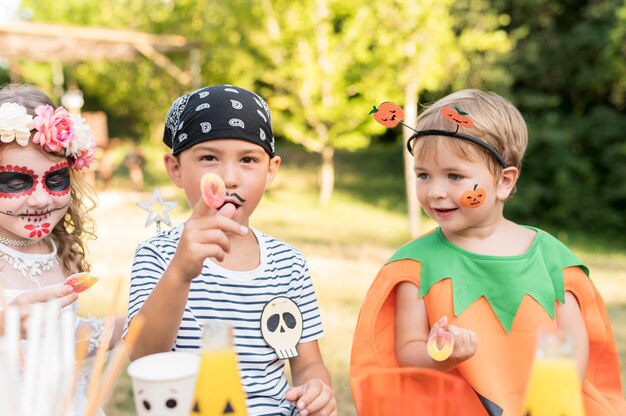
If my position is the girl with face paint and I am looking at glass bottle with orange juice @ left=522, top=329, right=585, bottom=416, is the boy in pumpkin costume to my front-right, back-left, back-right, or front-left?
front-left

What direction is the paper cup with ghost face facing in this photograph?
toward the camera

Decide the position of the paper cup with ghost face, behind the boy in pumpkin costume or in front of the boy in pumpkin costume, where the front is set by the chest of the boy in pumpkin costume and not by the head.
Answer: in front

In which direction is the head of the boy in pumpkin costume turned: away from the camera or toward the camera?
toward the camera

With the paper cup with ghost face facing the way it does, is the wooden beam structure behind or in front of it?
behind

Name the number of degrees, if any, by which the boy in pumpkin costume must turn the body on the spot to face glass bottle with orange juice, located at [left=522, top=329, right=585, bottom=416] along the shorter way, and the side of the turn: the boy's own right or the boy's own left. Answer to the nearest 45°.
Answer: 0° — they already face it

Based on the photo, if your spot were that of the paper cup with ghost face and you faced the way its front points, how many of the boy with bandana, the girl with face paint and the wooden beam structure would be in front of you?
0

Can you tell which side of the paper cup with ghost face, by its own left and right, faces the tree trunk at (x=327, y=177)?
back

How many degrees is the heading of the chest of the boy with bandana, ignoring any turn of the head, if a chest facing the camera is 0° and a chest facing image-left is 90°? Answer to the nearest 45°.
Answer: approximately 0°

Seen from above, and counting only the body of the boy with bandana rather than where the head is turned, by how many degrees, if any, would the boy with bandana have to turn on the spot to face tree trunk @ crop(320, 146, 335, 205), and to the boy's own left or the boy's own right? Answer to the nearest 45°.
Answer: approximately 180°

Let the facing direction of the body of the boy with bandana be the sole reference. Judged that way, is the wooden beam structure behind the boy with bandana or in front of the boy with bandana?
behind

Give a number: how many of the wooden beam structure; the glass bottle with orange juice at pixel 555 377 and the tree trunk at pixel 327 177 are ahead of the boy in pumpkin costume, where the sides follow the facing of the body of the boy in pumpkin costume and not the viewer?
1

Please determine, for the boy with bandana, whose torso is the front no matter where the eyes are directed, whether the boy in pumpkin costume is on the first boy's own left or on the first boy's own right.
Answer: on the first boy's own left

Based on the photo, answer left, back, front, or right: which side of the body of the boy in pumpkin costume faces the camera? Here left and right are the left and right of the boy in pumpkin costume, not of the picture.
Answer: front

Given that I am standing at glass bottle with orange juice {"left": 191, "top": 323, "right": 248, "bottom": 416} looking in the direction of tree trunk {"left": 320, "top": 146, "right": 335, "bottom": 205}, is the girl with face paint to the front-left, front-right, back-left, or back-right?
front-left

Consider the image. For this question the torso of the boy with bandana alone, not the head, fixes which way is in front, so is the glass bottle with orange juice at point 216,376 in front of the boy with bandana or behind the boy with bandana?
in front

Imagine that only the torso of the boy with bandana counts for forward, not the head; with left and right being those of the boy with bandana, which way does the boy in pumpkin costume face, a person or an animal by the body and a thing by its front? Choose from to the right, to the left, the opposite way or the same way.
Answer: the same way

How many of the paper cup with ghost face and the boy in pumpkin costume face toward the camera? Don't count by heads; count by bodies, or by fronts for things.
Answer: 2

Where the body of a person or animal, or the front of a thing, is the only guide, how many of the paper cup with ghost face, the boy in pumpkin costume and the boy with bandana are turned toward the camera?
3
